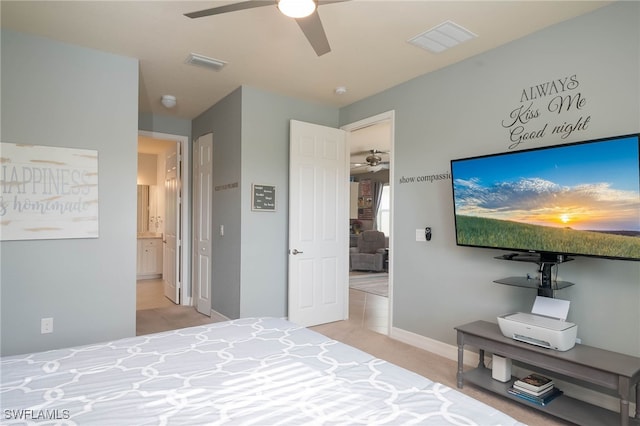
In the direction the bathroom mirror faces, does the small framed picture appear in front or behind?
in front

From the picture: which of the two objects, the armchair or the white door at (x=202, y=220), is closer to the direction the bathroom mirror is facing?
the white door

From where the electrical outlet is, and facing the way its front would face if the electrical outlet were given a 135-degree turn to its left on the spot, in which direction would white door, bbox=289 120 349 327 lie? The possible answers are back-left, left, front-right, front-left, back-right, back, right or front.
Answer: front-right

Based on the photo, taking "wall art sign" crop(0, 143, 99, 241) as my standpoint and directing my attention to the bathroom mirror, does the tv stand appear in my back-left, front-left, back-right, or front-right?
back-right

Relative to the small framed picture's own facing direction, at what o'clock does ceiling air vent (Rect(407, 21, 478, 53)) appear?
The ceiling air vent is roughly at 12 o'clock from the small framed picture.

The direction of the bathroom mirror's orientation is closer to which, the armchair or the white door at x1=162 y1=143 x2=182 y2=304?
the white door

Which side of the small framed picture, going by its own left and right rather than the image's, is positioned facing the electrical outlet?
right

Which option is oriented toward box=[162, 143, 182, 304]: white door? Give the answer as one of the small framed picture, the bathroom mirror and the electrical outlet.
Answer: the bathroom mirror
